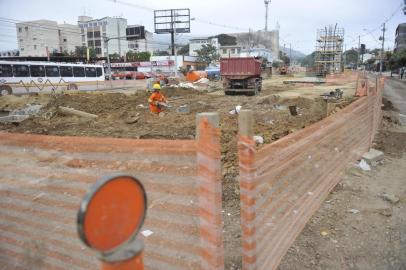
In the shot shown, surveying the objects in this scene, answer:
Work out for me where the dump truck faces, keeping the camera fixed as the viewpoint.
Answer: facing away from the viewer

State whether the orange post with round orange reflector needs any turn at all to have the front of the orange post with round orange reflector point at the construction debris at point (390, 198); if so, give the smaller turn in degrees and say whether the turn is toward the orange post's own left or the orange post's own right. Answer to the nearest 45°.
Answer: approximately 90° to the orange post's own left

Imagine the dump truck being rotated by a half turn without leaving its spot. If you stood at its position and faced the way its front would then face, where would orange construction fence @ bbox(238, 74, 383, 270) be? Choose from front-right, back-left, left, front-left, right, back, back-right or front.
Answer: front

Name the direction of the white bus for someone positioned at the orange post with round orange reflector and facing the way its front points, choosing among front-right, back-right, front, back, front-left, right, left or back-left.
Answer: back-left

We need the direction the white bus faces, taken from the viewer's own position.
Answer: facing the viewer and to the left of the viewer

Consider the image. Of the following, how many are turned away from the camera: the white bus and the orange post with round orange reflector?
0

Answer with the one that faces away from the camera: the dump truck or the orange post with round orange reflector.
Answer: the dump truck

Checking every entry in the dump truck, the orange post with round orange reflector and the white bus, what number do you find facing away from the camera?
1

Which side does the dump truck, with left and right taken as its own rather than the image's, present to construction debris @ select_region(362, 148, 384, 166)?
back

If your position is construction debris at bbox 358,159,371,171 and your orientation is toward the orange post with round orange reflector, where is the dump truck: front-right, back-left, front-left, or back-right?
back-right

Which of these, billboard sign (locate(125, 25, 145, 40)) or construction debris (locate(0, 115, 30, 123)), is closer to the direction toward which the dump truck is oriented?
the billboard sign

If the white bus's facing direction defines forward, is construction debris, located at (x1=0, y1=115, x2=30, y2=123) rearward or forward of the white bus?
forward
